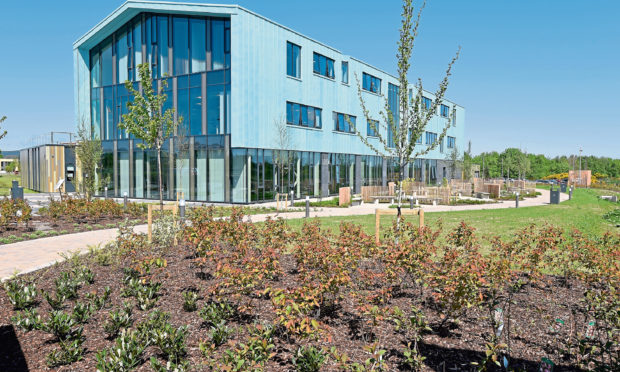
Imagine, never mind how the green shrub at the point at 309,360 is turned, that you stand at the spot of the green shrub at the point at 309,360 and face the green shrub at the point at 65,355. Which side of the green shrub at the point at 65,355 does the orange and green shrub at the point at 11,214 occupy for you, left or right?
right

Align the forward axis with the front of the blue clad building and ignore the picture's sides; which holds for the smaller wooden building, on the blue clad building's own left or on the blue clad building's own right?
on the blue clad building's own right
